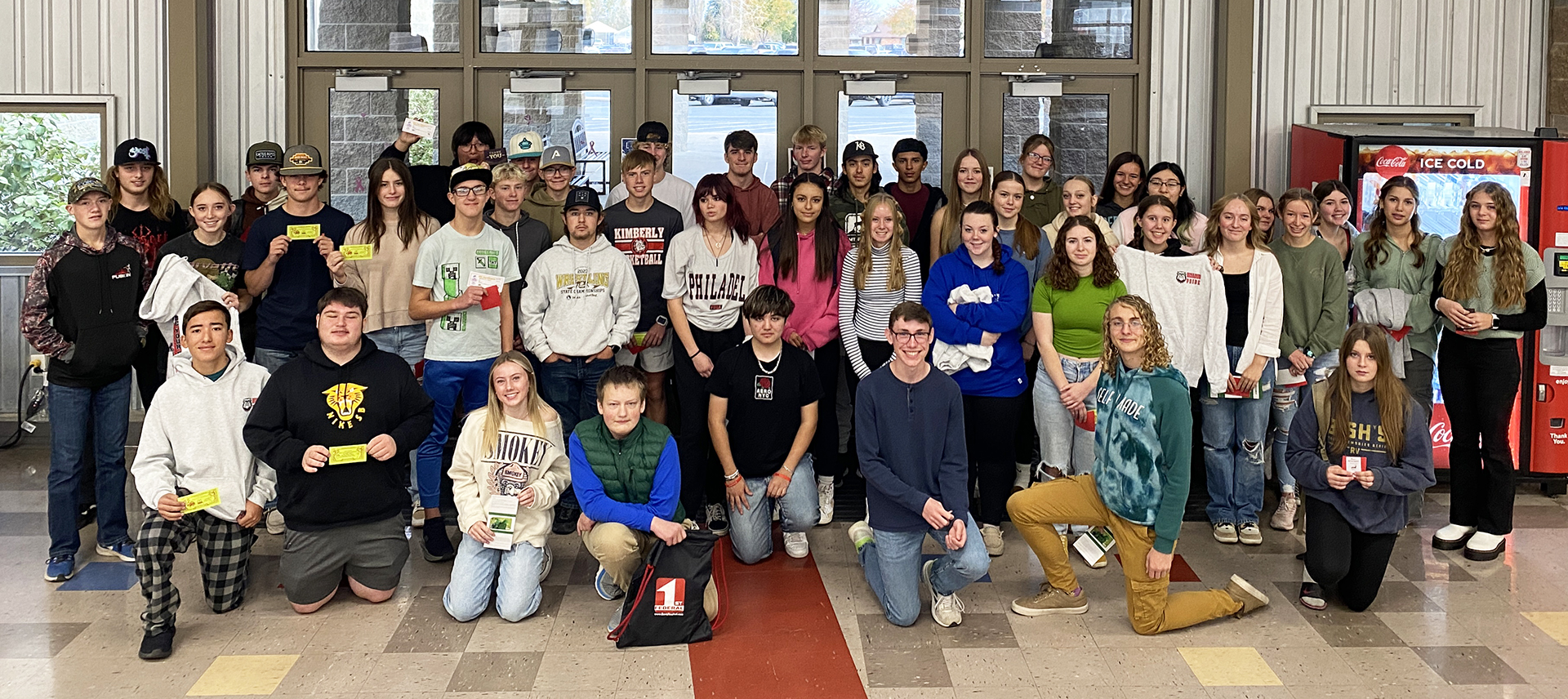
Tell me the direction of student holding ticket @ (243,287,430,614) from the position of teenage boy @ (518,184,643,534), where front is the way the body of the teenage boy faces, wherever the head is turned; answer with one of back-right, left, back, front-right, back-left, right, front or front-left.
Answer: front-right

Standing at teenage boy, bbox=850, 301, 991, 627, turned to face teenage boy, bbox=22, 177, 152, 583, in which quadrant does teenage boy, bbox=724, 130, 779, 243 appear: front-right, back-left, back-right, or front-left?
front-right

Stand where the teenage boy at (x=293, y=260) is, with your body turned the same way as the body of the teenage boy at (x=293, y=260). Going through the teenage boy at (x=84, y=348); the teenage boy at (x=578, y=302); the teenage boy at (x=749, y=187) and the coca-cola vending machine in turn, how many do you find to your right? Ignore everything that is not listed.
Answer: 1

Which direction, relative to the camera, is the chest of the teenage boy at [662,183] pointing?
toward the camera

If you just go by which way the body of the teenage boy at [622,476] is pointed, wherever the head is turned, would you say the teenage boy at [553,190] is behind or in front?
behind

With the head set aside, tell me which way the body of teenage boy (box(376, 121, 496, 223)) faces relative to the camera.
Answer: toward the camera

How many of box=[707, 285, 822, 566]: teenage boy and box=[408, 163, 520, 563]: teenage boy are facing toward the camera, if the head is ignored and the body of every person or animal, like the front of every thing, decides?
2

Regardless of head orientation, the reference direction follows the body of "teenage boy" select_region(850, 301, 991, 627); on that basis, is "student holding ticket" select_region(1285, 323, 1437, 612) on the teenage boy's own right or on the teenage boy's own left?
on the teenage boy's own left

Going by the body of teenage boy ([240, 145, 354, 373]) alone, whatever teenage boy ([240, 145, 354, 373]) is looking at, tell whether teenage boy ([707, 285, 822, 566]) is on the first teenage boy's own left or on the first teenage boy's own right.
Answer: on the first teenage boy's own left

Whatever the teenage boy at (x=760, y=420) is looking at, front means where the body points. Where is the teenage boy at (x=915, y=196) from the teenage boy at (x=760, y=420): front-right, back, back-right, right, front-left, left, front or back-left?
back-left

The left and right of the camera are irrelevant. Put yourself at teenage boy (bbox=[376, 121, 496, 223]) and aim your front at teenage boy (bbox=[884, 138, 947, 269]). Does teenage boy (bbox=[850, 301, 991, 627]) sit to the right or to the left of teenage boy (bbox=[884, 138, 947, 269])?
right

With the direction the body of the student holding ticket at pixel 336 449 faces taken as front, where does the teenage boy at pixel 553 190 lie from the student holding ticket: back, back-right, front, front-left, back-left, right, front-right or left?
back-left

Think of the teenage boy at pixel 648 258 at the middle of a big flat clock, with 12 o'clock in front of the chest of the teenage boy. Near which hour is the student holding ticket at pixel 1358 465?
The student holding ticket is roughly at 10 o'clock from the teenage boy.
